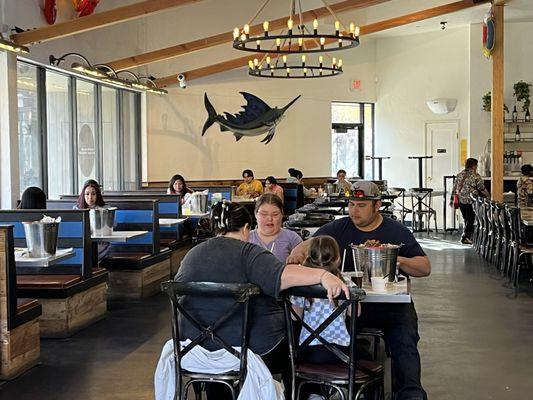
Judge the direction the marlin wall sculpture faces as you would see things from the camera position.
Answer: facing to the right of the viewer

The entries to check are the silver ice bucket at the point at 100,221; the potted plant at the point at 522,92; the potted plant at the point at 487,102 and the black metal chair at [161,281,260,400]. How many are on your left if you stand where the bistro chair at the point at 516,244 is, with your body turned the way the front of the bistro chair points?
2

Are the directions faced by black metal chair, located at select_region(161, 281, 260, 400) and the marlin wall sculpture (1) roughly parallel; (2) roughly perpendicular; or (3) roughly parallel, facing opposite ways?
roughly perpendicular

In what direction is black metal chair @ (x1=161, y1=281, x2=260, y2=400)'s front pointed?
away from the camera

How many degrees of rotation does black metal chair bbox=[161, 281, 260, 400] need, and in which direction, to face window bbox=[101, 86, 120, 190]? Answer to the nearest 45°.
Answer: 0° — it already faces it

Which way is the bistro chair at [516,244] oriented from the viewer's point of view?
to the viewer's right

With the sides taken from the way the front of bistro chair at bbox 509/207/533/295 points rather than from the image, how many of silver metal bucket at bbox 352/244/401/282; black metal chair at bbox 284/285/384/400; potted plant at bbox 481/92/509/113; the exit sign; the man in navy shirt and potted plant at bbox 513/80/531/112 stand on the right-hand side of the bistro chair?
3

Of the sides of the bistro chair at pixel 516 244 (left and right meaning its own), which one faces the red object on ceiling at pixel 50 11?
back
